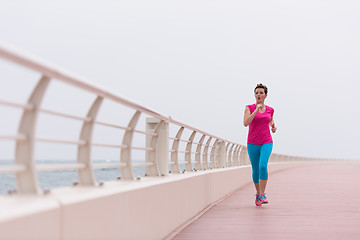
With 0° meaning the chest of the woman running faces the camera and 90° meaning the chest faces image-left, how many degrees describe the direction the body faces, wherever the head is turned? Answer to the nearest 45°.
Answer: approximately 0°

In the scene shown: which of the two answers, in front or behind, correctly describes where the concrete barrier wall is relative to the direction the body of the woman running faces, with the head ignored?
in front

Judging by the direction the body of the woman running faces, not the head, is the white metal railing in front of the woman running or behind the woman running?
in front
